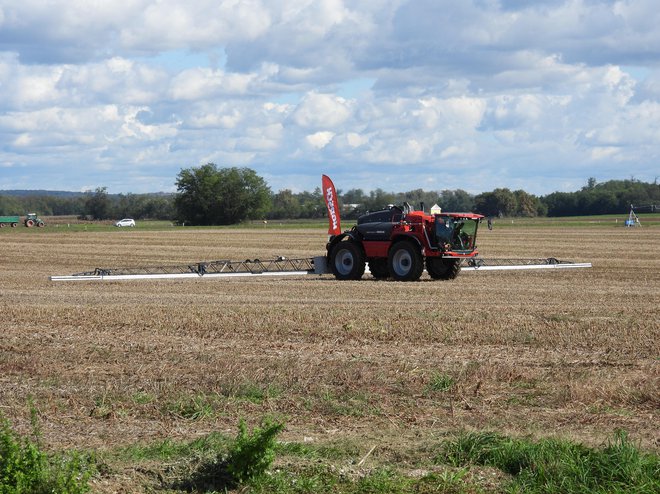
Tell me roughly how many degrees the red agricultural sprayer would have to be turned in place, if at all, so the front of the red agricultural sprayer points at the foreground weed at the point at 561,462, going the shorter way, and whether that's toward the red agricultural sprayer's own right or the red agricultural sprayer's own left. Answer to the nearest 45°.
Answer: approximately 45° to the red agricultural sprayer's own right

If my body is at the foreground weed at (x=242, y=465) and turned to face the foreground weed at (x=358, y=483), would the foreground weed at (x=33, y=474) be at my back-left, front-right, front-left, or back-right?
back-right

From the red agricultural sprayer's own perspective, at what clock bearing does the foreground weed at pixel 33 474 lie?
The foreground weed is roughly at 2 o'clock from the red agricultural sprayer.

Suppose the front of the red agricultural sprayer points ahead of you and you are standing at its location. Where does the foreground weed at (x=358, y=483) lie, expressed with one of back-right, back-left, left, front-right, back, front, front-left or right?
front-right

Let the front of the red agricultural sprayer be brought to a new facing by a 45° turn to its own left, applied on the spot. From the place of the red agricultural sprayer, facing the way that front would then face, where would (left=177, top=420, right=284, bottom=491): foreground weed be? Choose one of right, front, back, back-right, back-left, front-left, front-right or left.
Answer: right

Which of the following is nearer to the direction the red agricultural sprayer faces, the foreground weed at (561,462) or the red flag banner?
the foreground weed

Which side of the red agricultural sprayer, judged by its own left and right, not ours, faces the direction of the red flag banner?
back
